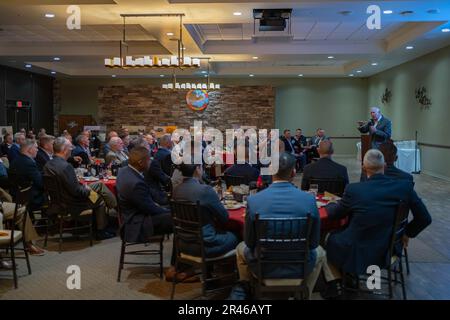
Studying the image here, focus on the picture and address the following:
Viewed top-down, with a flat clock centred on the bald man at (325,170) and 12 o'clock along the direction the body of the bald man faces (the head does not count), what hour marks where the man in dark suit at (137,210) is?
The man in dark suit is roughly at 8 o'clock from the bald man.

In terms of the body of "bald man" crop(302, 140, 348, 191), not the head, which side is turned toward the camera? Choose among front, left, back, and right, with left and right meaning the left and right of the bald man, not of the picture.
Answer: back

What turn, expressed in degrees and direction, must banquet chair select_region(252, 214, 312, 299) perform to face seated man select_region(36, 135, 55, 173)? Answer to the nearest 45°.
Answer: approximately 45° to its left

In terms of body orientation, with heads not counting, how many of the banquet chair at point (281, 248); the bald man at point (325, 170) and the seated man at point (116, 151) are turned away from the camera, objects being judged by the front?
2

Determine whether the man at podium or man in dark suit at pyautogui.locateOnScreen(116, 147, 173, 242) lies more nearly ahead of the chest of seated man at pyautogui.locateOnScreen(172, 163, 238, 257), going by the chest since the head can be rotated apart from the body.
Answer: the man at podium

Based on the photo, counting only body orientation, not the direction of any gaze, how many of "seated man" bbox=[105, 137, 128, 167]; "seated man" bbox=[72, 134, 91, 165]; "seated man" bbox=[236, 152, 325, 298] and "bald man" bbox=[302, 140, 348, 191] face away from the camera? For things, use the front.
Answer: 2

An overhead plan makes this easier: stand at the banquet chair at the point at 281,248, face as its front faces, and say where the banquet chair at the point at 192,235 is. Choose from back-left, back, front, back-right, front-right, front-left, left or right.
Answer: front-left

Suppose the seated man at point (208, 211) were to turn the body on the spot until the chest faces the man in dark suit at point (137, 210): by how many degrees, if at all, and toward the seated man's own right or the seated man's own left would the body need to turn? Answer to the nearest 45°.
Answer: approximately 90° to the seated man's own left

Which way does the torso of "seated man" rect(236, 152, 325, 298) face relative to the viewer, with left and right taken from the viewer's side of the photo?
facing away from the viewer

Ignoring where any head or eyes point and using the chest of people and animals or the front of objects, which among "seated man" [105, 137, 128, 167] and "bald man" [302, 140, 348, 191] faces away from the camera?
the bald man

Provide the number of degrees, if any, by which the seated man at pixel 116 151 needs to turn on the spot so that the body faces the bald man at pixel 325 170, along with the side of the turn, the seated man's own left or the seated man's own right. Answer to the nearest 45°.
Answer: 0° — they already face them

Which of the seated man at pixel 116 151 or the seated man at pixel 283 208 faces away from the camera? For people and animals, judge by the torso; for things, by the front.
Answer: the seated man at pixel 283 208

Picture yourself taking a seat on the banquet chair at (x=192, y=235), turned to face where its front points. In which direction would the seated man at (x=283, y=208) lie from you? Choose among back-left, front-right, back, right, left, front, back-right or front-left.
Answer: right

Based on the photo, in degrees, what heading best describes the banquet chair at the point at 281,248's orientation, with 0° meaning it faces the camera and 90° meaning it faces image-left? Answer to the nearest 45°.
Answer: approximately 180°

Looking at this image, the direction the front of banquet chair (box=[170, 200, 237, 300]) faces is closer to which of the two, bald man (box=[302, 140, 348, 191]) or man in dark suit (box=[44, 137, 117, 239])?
the bald man

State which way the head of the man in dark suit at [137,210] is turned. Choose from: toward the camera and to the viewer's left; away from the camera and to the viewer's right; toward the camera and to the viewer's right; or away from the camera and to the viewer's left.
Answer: away from the camera and to the viewer's right

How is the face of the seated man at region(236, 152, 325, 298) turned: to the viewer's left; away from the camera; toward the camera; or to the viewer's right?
away from the camera

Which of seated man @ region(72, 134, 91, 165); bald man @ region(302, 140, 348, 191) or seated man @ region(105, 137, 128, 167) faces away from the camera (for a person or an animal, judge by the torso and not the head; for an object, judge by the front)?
the bald man

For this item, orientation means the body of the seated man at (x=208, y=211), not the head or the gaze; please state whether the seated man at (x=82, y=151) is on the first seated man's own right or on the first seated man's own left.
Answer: on the first seated man's own left

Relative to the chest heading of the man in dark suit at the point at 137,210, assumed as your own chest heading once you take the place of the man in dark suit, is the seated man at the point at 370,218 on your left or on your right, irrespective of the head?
on your right
